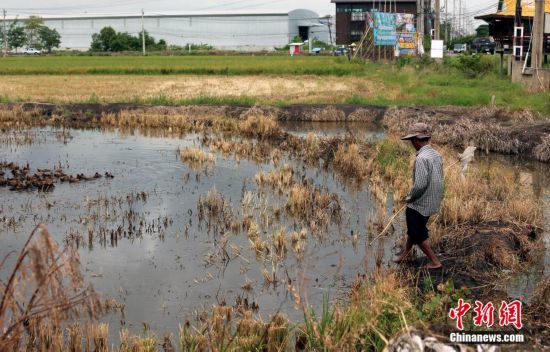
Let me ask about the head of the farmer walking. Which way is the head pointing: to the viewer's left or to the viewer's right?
to the viewer's left

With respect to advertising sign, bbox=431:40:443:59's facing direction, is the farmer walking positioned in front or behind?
in front

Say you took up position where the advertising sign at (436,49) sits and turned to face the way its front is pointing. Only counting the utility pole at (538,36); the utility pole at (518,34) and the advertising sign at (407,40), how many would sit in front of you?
2

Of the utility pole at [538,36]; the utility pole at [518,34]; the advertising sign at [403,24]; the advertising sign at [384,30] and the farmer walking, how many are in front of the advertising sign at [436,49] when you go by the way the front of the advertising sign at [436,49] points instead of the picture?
3

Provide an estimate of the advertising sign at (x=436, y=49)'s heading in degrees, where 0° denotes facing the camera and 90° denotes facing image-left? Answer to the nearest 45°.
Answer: approximately 0°

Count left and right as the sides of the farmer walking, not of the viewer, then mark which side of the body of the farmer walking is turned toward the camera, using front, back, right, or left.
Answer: left

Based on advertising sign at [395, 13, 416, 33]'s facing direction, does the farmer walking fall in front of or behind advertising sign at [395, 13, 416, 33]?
in front

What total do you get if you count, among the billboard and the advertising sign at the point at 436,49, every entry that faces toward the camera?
2

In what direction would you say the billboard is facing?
toward the camera

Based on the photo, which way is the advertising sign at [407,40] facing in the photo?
toward the camera
